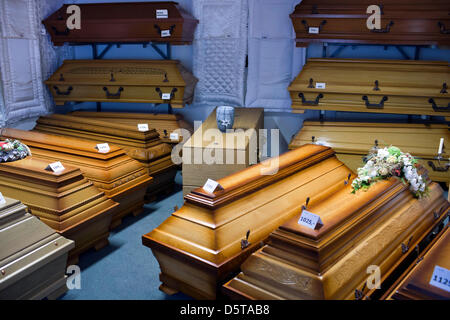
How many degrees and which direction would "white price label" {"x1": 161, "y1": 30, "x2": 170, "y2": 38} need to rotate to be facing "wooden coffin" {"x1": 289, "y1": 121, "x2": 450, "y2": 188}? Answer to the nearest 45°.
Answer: approximately 90° to its left

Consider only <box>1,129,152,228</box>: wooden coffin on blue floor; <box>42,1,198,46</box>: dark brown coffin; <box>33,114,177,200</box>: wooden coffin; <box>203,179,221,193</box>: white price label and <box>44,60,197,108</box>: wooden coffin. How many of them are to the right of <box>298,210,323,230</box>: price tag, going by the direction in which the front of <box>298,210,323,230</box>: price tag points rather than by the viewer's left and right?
5

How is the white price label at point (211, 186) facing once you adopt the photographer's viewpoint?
facing the viewer and to the left of the viewer

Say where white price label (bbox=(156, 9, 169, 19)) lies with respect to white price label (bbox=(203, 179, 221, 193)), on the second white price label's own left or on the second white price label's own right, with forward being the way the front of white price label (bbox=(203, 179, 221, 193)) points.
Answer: on the second white price label's own right

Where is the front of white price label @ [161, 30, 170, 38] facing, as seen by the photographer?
facing the viewer

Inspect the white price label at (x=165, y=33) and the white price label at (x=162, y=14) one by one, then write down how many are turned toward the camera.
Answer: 2

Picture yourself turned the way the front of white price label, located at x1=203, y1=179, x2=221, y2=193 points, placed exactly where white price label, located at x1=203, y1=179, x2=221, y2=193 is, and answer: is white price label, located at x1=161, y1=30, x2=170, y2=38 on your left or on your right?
on your right

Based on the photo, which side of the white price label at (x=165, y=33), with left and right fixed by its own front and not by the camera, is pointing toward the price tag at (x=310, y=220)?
front

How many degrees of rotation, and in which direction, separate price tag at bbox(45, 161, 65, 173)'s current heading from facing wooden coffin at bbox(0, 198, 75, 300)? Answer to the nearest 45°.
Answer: approximately 45° to its right

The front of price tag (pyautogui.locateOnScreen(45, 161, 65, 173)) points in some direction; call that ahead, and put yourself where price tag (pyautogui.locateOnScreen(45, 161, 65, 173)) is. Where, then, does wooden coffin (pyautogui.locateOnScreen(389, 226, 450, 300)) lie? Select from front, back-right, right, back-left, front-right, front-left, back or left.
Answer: front

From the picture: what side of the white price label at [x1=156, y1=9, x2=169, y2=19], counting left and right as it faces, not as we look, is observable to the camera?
front

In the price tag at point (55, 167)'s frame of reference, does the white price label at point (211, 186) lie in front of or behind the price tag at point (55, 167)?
in front

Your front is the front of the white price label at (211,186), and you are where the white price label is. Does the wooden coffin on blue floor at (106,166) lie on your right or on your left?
on your right
